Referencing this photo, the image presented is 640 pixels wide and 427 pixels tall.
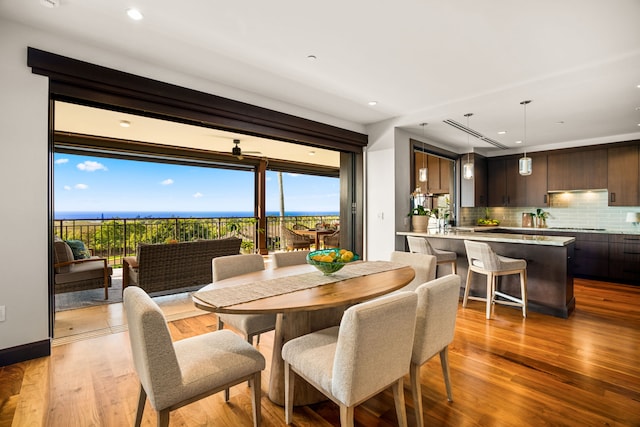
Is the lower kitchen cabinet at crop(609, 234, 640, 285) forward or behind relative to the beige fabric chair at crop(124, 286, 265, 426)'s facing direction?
forward

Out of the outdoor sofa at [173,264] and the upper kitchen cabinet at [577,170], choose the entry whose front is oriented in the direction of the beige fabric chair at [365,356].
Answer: the upper kitchen cabinet

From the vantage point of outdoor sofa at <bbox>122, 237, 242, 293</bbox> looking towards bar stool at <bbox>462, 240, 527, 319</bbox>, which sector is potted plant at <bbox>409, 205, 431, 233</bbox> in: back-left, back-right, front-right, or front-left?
front-left

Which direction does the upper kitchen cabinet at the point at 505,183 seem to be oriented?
toward the camera

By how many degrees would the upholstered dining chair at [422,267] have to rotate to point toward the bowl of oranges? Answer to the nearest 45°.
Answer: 0° — it already faces it

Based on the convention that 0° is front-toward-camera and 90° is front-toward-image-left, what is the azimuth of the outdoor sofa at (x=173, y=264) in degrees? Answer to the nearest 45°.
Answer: approximately 135°

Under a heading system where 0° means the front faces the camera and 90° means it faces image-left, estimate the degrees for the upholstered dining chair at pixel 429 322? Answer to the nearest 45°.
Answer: approximately 135°

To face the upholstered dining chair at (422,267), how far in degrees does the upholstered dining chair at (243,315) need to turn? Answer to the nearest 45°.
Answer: approximately 45° to its left

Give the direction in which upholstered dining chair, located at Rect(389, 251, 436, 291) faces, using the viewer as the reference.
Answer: facing the viewer and to the left of the viewer

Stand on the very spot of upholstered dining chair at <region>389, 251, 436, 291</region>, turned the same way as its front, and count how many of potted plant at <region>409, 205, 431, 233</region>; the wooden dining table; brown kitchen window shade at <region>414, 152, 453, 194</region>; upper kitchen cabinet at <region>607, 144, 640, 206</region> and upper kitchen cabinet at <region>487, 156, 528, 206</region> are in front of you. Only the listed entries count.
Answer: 1

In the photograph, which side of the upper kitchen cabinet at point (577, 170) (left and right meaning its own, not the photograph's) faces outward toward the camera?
front

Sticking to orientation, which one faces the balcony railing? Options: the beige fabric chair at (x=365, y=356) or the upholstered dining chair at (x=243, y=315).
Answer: the beige fabric chair

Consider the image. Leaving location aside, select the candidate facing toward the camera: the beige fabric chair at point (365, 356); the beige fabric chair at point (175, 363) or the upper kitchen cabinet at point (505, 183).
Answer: the upper kitchen cabinet

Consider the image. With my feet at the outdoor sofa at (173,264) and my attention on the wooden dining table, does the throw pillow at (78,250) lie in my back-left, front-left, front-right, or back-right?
back-right

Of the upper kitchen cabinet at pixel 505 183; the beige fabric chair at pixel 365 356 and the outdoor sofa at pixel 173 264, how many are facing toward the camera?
1

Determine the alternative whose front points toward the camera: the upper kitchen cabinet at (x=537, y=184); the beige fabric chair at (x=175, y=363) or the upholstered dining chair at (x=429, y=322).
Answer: the upper kitchen cabinet

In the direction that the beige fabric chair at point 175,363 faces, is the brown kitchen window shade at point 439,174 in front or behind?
in front
